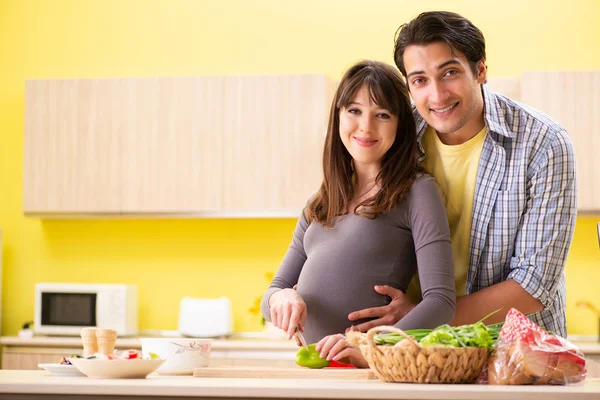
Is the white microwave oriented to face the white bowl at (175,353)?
yes

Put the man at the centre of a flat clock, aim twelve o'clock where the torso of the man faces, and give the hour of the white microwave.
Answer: The white microwave is roughly at 3 o'clock from the man.

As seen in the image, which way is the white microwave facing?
toward the camera

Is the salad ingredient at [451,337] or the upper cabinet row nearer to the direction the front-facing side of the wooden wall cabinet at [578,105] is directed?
the salad ingredient

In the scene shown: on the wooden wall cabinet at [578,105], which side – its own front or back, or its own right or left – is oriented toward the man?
front

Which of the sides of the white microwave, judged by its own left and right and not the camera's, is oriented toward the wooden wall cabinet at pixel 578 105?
left

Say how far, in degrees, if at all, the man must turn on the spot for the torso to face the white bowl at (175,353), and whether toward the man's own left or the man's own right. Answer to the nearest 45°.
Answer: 0° — they already face it

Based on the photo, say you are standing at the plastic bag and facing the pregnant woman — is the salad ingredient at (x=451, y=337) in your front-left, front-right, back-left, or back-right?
front-left

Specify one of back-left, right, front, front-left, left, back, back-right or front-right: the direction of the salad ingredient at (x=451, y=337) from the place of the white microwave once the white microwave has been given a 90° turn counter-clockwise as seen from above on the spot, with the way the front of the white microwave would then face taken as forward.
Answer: right

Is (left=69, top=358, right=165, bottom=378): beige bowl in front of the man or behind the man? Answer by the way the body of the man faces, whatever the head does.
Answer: in front

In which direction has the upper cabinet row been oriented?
toward the camera

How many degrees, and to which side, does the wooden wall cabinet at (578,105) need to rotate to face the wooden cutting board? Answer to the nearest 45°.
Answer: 0° — it already faces it

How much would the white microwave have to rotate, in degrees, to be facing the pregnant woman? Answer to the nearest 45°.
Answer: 0° — it already faces them

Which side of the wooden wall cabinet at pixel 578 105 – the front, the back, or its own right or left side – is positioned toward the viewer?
front
